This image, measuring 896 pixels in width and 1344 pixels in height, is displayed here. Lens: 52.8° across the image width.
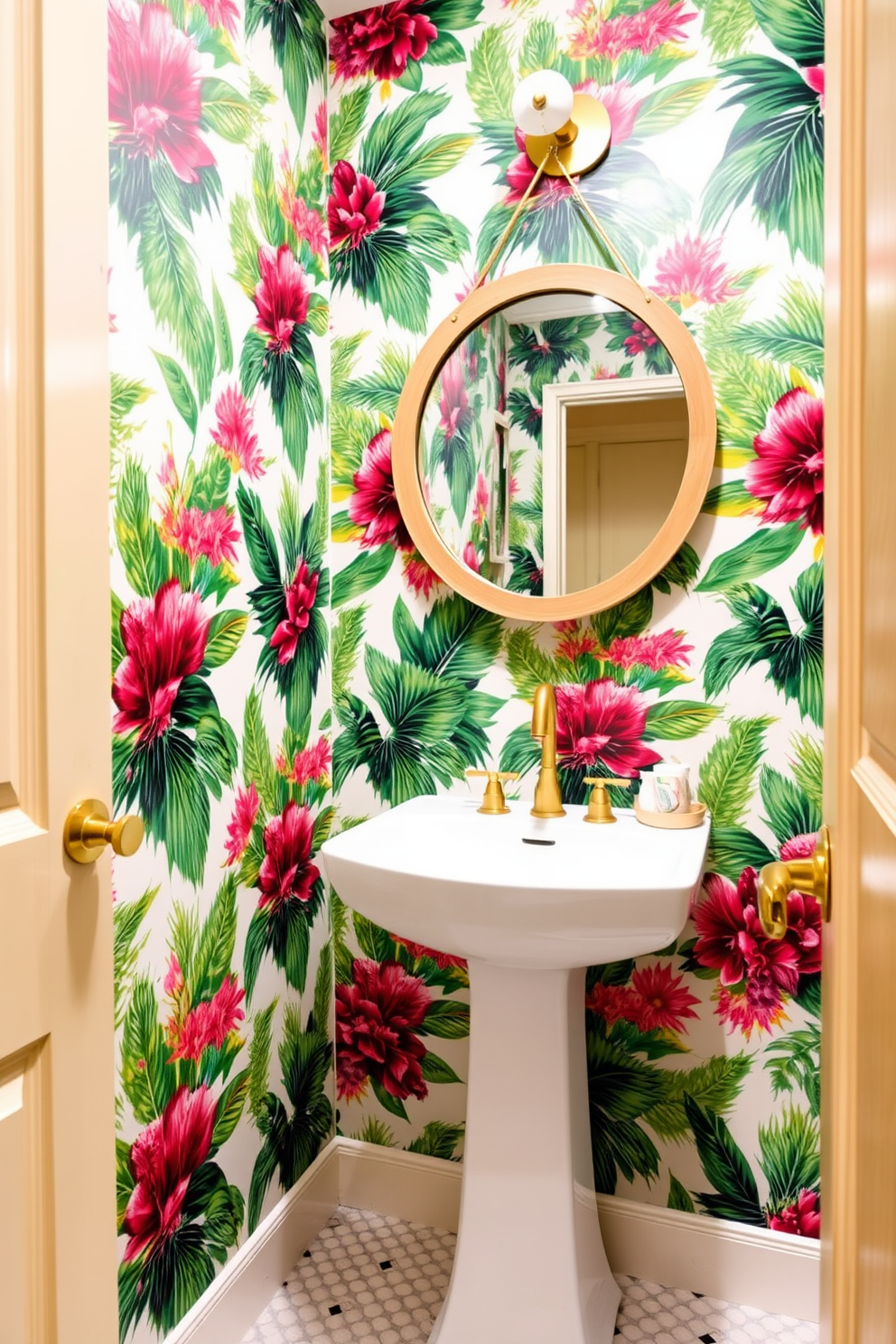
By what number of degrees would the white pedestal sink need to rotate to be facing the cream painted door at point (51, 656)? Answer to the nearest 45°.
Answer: approximately 45° to its right

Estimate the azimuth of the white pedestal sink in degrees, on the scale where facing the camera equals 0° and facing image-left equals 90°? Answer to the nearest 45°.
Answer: approximately 0°
